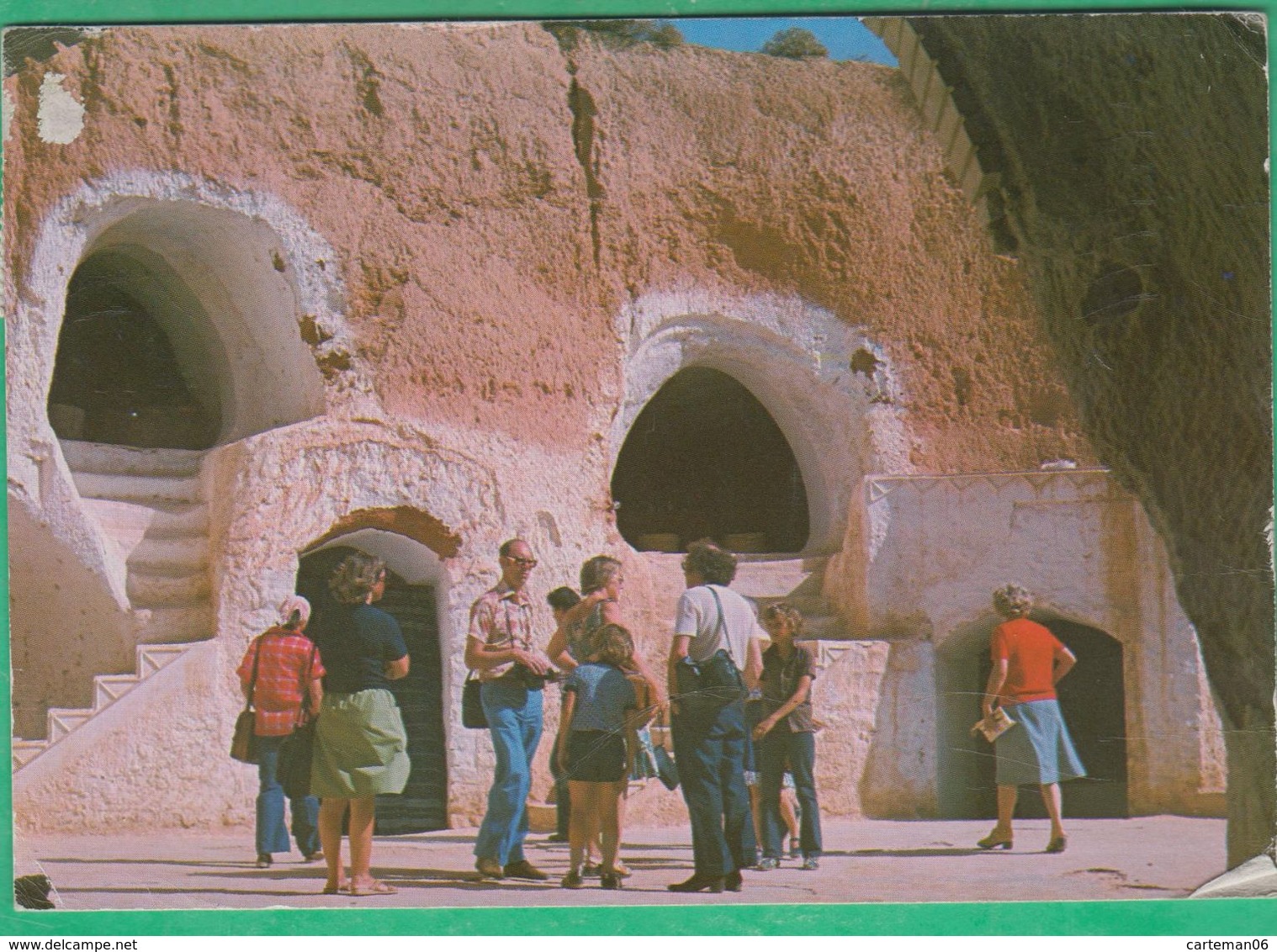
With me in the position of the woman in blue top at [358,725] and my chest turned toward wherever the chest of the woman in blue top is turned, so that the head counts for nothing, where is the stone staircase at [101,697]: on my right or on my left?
on my left

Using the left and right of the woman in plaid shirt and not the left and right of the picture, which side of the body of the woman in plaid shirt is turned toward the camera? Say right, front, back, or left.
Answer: back

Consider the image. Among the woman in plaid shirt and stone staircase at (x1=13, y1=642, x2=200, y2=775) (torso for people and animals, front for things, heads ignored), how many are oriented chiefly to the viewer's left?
1

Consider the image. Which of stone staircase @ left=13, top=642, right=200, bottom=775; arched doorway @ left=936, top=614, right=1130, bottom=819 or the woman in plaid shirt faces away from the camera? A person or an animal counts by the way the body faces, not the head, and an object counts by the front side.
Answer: the woman in plaid shirt

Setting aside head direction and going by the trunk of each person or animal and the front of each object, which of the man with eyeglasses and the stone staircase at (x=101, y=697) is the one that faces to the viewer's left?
the stone staircase

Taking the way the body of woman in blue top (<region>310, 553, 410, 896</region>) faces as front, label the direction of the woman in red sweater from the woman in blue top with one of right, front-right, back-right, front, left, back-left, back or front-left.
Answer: front-right

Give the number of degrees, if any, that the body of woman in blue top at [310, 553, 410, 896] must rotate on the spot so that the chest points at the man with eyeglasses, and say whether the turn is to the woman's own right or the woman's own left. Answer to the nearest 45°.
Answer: approximately 45° to the woman's own right

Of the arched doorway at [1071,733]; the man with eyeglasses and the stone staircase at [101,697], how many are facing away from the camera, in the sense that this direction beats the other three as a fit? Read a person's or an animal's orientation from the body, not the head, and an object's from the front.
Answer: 0

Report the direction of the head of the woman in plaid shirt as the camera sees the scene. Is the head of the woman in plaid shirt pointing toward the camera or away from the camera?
away from the camera

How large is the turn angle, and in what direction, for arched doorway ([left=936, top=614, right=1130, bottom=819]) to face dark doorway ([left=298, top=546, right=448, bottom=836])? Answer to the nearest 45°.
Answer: approximately 90° to its right

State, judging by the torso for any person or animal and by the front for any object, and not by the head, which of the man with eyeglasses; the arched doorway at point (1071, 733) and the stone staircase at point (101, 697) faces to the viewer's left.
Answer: the stone staircase

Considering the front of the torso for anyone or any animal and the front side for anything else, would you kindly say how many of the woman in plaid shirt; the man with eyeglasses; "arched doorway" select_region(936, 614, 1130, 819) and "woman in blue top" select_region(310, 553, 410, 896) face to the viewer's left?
0

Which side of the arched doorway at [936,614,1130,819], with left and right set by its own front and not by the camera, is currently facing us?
front

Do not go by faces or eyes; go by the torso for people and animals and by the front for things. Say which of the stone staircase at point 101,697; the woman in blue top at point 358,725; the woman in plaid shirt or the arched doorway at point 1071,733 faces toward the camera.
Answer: the arched doorway

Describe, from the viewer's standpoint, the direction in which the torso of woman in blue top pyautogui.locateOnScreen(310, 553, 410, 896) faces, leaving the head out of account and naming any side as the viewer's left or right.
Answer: facing away from the viewer and to the right of the viewer

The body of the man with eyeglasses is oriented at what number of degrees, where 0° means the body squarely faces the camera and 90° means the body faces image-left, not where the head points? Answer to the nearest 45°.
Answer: approximately 315°
